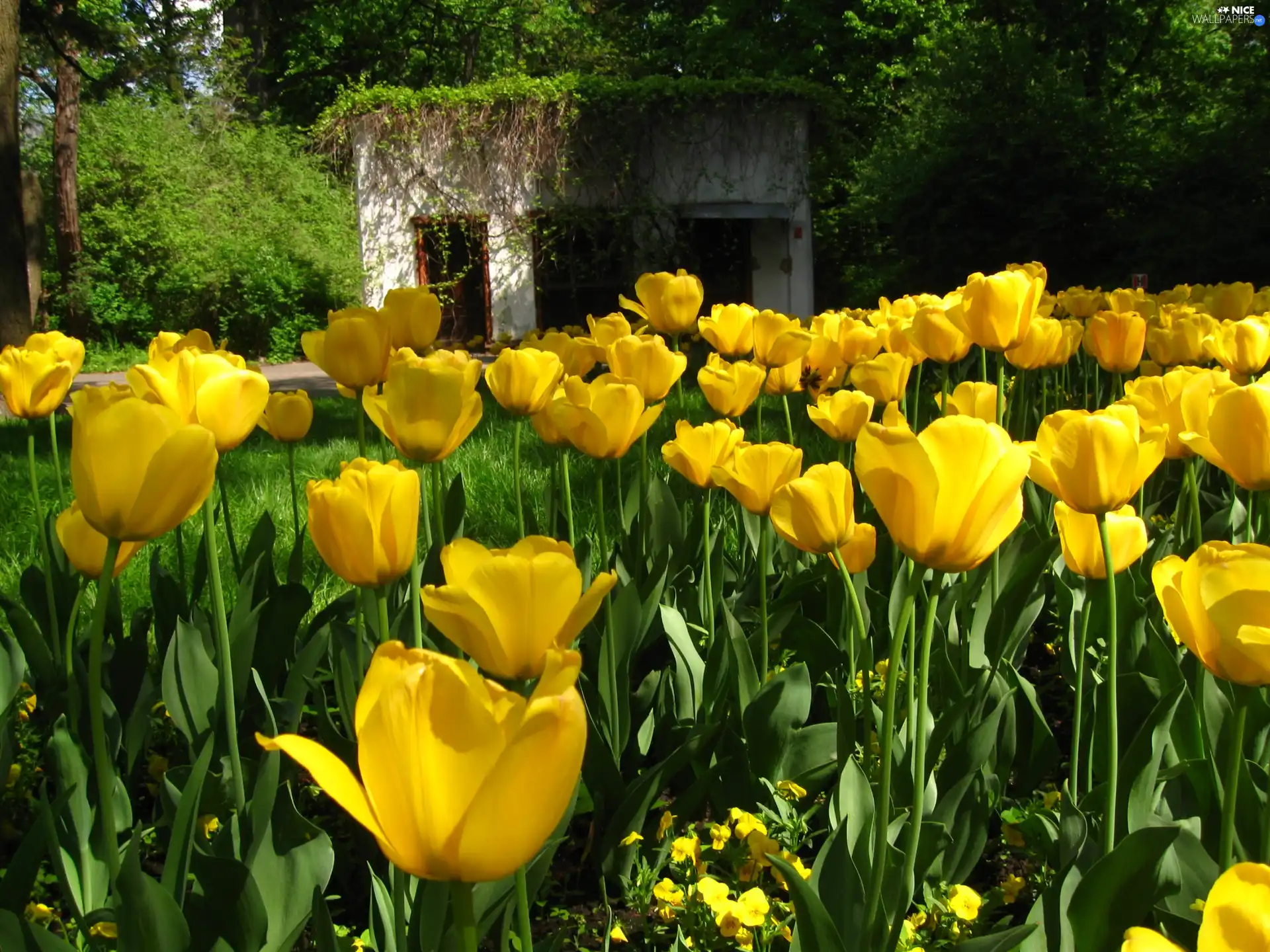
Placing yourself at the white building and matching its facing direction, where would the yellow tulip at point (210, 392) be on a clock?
The yellow tulip is roughly at 12 o'clock from the white building.

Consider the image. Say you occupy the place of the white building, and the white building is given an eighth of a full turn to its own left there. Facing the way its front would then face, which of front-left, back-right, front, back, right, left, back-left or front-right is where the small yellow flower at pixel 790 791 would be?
front-right

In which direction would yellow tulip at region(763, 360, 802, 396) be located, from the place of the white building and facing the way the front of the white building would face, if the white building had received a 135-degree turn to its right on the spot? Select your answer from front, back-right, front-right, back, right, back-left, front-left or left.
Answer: back-left

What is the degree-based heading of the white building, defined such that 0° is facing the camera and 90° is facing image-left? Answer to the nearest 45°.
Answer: approximately 0°

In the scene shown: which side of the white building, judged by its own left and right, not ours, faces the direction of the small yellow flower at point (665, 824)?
front

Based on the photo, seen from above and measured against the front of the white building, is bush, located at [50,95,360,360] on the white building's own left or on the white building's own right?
on the white building's own right
